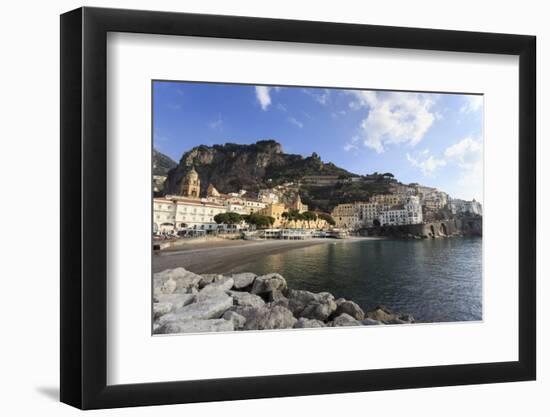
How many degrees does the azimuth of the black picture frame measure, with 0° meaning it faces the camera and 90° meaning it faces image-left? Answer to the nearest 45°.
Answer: approximately 315°
